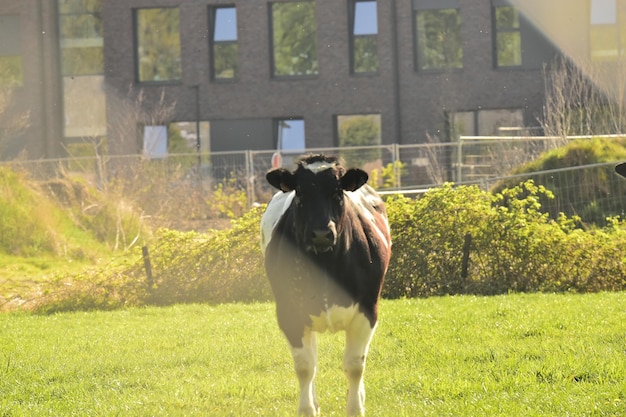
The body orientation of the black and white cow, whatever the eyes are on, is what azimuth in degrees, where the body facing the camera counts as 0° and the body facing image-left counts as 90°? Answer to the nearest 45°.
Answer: approximately 0°

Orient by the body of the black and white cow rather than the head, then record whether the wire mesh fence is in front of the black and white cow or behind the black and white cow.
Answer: behind

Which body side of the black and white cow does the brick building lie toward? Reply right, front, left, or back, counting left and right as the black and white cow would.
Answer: back

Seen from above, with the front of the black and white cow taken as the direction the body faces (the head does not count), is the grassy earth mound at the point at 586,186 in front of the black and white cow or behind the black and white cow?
behind

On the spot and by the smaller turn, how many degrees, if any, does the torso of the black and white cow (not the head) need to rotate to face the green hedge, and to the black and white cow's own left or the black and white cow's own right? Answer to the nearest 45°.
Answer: approximately 180°
